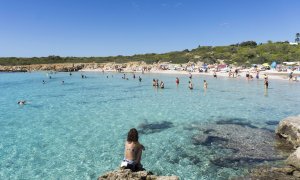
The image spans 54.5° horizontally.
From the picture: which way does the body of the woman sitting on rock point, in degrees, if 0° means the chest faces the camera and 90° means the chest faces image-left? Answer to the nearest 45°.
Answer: approximately 180°

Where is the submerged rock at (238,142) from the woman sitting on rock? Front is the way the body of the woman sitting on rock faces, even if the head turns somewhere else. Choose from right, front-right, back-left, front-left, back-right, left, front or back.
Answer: front-right

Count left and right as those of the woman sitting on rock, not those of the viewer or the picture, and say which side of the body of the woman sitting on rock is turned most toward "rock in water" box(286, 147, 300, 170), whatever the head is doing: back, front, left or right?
right

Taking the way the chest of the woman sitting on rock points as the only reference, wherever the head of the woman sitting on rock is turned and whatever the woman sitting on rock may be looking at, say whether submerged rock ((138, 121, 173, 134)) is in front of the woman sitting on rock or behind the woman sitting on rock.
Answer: in front

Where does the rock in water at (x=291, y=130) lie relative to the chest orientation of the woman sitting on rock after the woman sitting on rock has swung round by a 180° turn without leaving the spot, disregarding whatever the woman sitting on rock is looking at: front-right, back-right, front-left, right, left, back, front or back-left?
back-left
